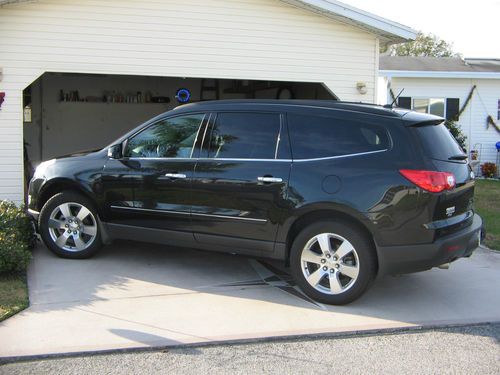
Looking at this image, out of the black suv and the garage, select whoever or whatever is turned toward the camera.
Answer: the garage

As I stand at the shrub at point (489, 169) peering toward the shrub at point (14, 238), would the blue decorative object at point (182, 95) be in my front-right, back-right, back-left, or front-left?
front-right

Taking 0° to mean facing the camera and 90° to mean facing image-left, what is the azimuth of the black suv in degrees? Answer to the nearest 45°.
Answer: approximately 135°

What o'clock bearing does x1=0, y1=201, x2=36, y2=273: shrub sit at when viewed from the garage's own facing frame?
The shrub is roughly at 1 o'clock from the garage.

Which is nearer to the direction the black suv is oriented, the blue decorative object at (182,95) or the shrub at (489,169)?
the blue decorative object

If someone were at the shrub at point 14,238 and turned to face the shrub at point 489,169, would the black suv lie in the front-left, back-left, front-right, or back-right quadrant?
front-right

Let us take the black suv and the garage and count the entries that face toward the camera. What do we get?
1

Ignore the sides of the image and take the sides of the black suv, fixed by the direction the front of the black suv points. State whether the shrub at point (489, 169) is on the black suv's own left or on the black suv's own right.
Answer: on the black suv's own right

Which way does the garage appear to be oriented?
toward the camera

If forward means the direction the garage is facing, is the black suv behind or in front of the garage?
in front

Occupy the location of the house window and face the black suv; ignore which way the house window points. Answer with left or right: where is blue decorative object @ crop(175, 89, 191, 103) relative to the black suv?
right

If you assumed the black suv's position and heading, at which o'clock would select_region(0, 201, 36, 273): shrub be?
The shrub is roughly at 11 o'clock from the black suv.

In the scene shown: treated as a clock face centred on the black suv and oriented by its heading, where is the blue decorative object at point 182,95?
The blue decorative object is roughly at 1 o'clock from the black suv.
